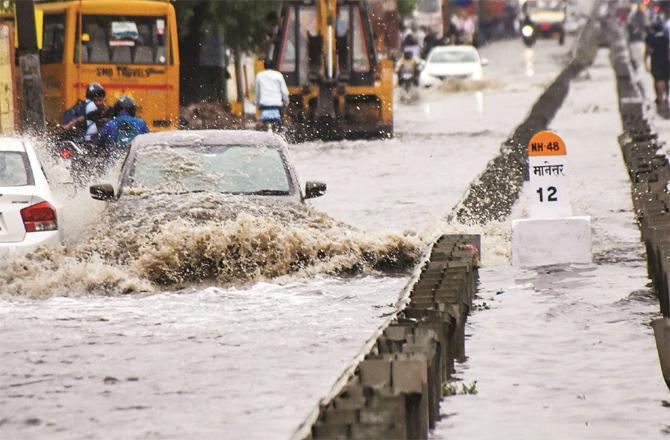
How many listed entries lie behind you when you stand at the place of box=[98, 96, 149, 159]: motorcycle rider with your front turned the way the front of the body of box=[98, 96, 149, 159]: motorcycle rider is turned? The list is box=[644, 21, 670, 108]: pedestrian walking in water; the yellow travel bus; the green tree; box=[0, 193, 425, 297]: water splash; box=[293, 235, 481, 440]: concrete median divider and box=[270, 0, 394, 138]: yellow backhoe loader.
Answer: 2

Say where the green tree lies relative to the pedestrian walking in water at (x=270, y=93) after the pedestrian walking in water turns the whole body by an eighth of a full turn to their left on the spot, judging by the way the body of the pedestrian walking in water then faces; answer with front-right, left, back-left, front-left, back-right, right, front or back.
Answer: front-right

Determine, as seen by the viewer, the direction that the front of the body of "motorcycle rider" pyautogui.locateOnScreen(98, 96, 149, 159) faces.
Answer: away from the camera

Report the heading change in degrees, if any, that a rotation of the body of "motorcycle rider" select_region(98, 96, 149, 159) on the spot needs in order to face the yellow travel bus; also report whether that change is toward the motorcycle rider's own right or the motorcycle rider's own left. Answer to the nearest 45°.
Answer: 0° — they already face it

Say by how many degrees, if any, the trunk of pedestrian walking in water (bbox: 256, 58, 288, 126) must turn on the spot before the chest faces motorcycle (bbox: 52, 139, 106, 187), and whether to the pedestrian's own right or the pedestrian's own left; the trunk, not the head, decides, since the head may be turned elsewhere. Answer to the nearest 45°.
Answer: approximately 180°

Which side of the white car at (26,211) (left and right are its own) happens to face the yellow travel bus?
front

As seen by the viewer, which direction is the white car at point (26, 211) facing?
away from the camera

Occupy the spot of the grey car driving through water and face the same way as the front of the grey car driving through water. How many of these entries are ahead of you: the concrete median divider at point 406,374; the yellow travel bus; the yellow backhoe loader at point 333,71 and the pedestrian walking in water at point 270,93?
1

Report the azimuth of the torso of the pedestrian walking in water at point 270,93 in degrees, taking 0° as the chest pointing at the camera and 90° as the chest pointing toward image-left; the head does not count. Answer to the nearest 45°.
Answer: approximately 180°
